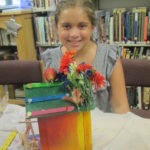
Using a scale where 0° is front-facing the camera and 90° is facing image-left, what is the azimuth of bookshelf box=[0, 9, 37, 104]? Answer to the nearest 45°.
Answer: approximately 45°

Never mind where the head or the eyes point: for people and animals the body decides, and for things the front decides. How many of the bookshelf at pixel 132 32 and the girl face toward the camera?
2

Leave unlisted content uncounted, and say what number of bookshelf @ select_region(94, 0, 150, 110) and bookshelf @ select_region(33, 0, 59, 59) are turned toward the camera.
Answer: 2

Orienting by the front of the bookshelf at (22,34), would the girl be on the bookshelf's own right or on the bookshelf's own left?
on the bookshelf's own left

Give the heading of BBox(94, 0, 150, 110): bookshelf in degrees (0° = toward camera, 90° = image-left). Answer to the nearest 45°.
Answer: approximately 0°

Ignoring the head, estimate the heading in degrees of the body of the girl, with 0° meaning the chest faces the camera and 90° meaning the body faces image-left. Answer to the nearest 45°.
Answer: approximately 0°
